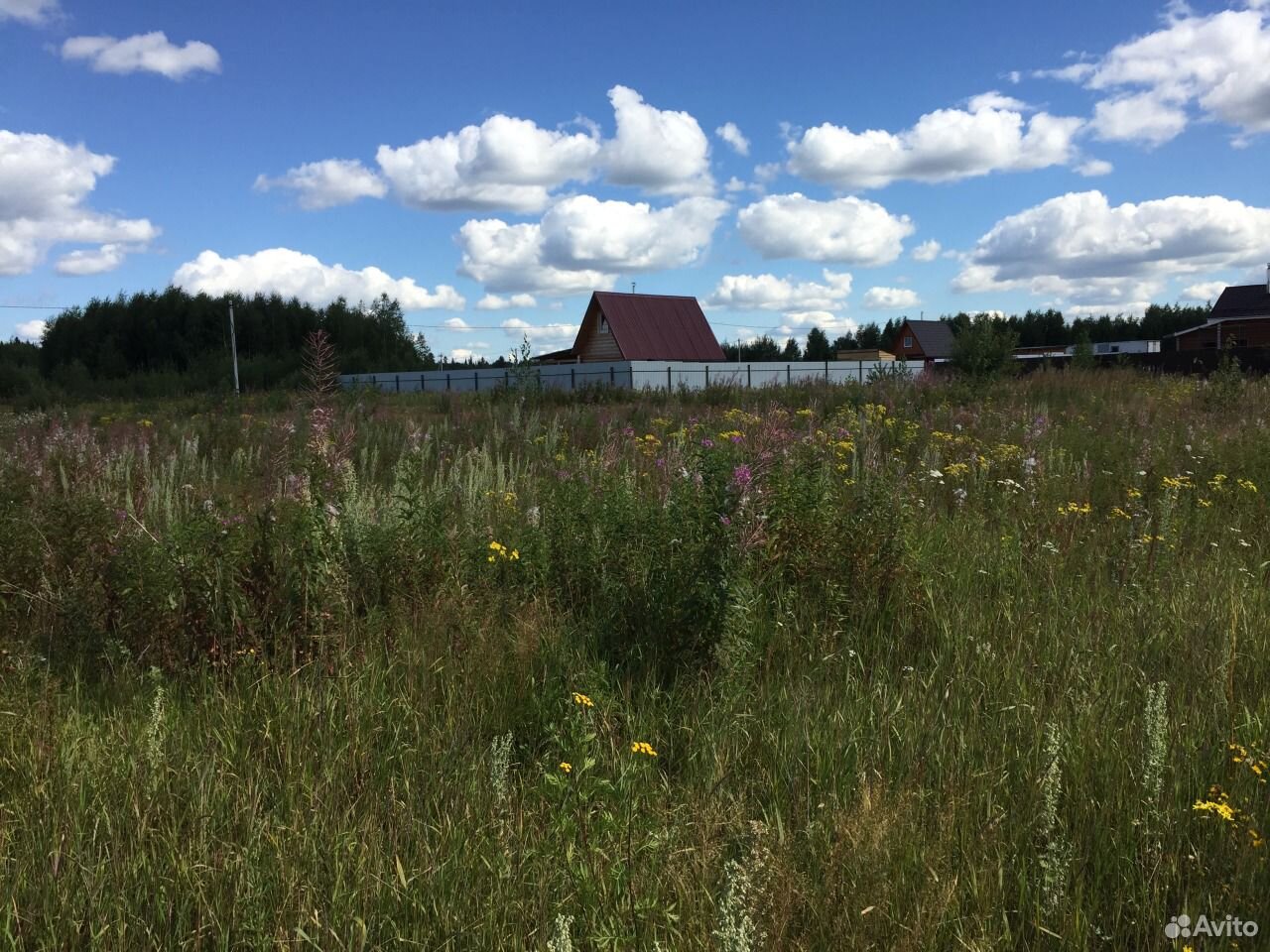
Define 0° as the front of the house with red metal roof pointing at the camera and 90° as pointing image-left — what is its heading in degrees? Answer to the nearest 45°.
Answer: approximately 45°

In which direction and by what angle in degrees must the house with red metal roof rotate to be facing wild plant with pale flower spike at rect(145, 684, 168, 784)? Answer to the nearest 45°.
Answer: approximately 45° to its left

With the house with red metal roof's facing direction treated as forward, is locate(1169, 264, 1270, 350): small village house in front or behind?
behind

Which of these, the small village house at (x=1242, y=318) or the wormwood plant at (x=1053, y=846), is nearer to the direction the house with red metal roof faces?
the wormwood plant

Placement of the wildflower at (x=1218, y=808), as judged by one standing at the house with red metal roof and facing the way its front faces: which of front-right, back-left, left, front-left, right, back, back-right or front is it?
front-left

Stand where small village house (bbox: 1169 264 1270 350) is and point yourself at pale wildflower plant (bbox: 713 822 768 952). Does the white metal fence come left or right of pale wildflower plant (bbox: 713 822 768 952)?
right

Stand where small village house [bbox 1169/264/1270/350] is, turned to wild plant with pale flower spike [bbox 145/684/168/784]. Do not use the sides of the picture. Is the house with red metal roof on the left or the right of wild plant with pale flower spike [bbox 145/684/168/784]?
right

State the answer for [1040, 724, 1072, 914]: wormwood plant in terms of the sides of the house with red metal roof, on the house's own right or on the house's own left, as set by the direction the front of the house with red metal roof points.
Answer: on the house's own left

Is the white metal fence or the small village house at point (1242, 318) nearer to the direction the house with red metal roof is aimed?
the white metal fence

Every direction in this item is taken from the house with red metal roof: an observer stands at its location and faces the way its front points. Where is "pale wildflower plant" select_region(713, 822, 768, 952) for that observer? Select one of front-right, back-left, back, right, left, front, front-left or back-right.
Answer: front-left

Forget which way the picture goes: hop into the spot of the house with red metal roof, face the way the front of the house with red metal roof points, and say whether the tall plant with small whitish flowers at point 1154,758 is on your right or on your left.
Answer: on your left
